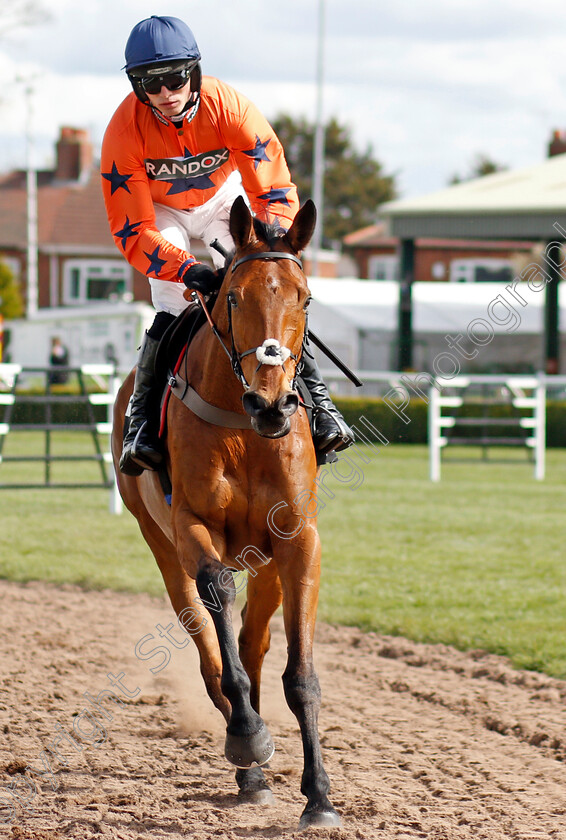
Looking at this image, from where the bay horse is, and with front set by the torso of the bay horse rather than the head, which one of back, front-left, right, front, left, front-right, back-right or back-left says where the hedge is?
back

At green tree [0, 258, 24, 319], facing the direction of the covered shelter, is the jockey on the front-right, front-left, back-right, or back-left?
front-right

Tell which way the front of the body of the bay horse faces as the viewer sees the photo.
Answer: toward the camera

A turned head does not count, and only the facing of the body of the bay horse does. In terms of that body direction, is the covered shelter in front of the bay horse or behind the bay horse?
behind

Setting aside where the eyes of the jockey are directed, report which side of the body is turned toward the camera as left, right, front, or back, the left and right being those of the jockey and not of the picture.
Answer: front

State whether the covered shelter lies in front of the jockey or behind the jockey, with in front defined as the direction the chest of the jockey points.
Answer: behind

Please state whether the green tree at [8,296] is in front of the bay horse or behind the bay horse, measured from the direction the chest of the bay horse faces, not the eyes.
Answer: behind
